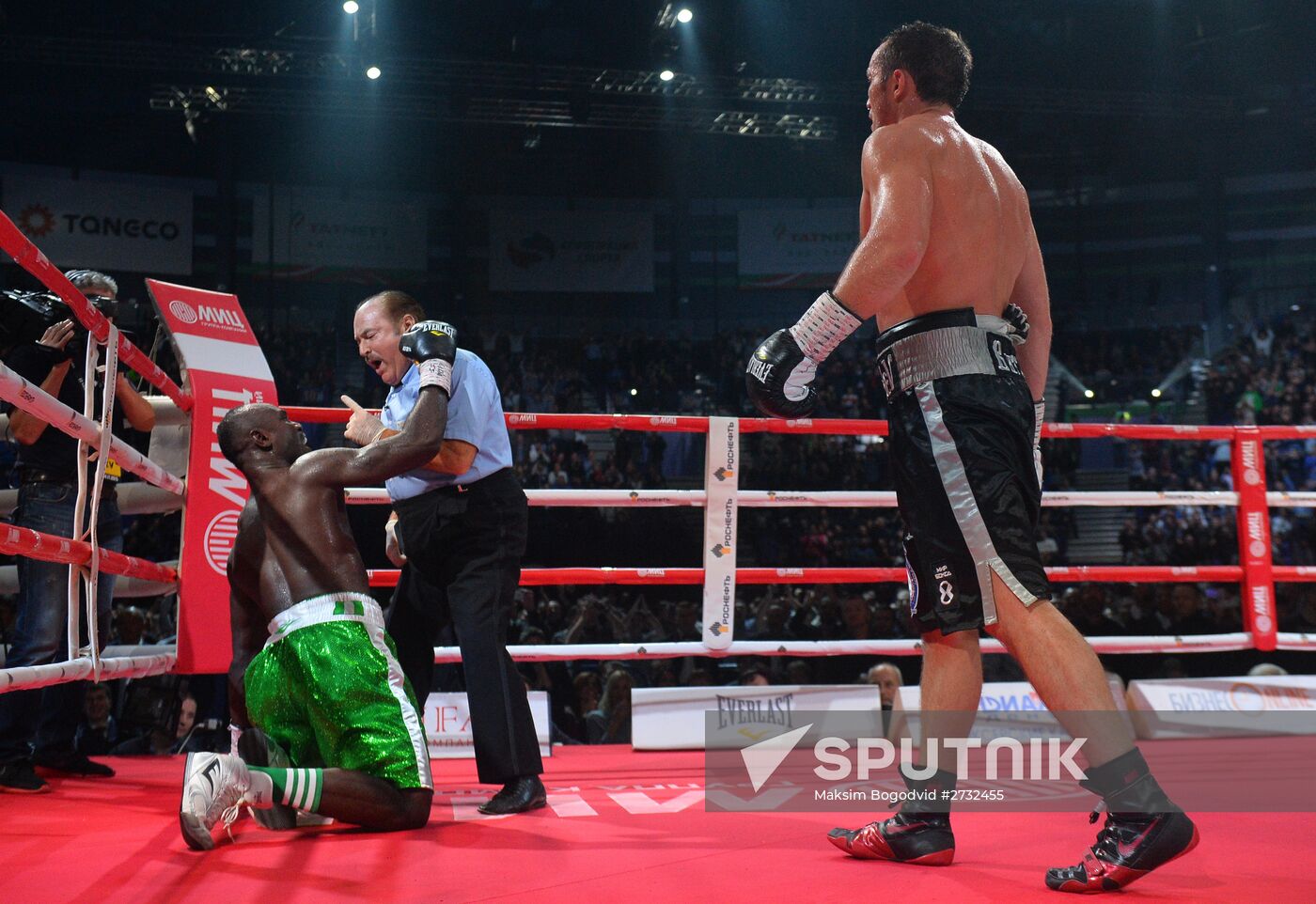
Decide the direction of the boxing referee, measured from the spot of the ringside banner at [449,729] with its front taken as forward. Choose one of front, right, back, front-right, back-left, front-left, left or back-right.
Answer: front

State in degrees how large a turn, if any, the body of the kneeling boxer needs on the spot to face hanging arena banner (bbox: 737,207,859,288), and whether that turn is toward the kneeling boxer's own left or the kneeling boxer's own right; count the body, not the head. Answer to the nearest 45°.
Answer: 0° — they already face it

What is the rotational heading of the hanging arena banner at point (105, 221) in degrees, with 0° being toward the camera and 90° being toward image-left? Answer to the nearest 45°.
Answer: approximately 0°

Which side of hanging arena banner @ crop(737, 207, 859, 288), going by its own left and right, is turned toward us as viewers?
front

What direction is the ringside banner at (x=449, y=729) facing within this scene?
toward the camera

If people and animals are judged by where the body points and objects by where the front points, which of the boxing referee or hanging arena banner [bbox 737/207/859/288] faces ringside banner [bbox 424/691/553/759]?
hanging arena banner [bbox 737/207/859/288]

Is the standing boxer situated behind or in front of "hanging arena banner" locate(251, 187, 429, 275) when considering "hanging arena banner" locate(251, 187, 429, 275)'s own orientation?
in front

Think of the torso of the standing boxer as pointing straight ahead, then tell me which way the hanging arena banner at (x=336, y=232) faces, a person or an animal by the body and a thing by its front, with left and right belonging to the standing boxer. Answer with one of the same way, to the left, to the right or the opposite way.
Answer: the opposite way

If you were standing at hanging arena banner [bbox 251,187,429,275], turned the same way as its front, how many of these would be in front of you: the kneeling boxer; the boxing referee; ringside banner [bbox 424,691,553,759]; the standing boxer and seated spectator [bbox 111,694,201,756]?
5

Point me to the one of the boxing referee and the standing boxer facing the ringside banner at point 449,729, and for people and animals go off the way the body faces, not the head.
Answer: the standing boxer

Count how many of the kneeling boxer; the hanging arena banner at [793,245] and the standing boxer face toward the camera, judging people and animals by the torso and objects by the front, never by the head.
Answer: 1

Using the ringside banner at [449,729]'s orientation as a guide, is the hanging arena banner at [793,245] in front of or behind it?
behind

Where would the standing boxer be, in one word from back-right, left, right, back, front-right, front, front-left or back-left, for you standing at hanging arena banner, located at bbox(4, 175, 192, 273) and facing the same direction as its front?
front

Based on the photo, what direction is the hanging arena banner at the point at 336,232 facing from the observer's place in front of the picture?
facing the viewer

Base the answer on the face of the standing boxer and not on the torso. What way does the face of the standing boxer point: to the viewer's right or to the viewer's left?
to the viewer's left

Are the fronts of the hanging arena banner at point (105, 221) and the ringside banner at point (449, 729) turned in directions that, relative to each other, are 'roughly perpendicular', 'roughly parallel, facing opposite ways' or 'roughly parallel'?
roughly parallel
